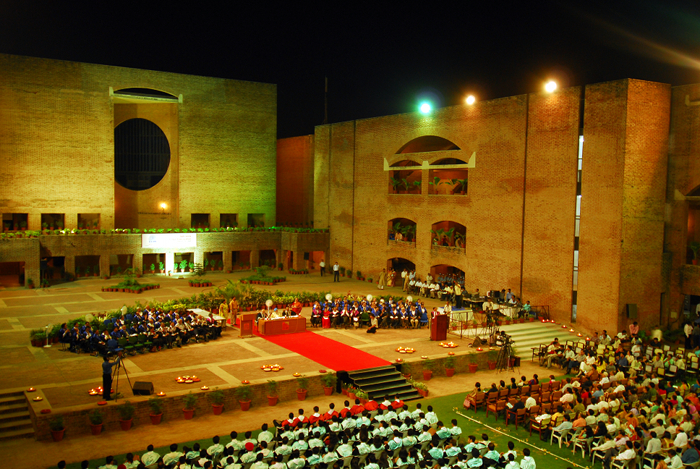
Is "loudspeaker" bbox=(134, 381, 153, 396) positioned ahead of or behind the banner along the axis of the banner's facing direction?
ahead

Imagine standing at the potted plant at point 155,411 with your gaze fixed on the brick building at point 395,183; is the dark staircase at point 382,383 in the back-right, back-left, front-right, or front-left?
front-right

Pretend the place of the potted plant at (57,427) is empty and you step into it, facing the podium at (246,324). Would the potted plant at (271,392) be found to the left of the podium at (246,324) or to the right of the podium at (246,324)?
right

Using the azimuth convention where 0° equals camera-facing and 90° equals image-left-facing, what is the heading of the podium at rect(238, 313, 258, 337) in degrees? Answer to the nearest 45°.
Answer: approximately 315°

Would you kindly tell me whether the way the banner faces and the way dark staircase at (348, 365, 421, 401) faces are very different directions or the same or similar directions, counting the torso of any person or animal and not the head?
same or similar directions

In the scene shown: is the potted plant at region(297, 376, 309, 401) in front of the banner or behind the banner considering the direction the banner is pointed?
in front

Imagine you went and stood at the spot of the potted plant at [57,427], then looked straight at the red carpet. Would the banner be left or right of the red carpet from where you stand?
left

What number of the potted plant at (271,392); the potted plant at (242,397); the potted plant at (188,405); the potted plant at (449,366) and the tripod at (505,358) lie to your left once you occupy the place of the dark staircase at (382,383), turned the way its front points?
2

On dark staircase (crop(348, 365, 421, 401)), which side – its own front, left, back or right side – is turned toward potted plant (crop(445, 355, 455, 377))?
left

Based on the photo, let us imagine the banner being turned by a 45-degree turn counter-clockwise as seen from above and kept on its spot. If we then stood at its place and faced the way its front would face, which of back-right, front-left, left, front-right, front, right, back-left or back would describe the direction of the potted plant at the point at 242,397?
front-right

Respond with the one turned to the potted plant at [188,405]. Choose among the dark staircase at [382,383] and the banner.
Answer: the banner

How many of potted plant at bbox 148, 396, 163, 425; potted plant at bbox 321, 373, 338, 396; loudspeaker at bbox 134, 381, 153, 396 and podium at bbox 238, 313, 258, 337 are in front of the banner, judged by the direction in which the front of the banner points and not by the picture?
4

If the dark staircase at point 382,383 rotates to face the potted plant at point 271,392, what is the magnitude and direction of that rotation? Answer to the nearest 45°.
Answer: approximately 90° to its right

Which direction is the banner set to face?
toward the camera

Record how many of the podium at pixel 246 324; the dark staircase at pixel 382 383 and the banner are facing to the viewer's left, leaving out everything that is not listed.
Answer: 0

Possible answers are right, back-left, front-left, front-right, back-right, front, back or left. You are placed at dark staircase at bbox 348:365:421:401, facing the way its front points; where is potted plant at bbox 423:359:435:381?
left

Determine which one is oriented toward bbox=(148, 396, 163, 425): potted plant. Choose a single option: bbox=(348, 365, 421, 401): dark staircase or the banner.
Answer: the banner

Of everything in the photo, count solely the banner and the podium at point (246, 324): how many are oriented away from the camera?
0

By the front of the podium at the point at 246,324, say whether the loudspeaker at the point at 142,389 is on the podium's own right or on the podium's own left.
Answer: on the podium's own right

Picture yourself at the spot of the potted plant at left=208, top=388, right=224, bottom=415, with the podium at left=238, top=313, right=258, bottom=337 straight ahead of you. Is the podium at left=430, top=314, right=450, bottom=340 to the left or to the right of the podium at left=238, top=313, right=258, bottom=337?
right

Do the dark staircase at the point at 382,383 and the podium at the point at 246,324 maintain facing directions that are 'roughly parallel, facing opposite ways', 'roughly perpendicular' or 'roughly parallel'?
roughly parallel
